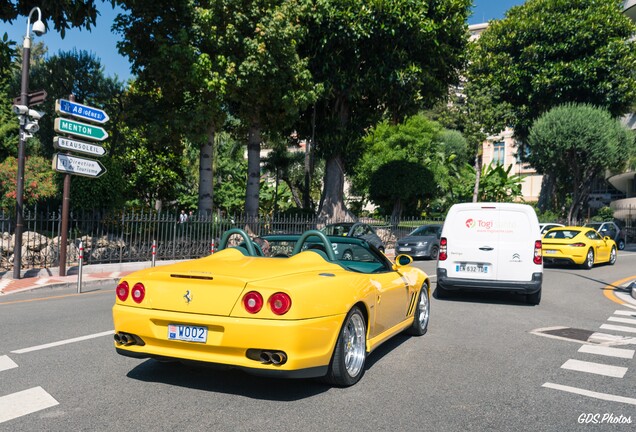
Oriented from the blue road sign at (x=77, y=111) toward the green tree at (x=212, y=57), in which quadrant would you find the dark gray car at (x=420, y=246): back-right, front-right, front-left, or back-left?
front-right

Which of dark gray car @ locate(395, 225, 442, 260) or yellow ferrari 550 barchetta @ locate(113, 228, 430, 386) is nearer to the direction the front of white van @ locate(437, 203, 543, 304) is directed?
the dark gray car

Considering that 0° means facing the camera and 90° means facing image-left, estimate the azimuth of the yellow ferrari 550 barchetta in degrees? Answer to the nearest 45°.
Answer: approximately 225°

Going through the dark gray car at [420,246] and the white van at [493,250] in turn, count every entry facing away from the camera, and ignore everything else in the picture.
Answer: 1

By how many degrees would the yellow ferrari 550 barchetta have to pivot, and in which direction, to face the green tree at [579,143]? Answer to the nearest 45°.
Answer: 0° — it already faces it

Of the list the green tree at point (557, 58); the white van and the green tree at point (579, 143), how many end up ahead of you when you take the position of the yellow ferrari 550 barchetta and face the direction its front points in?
3

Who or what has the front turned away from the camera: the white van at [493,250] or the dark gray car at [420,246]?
the white van

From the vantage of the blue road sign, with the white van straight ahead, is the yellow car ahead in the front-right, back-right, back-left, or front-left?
front-left

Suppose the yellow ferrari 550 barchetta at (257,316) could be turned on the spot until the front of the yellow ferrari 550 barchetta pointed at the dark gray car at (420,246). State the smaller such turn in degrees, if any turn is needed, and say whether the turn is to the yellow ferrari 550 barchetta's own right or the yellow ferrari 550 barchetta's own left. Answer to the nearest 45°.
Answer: approximately 45° to the yellow ferrari 550 barchetta's own left

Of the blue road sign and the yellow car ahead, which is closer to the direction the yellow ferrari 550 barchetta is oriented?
the yellow car ahead

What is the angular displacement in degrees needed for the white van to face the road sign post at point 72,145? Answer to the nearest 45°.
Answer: approximately 90° to its left

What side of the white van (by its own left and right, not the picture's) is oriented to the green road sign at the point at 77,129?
left

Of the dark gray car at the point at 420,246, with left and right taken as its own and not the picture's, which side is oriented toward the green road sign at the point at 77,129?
front

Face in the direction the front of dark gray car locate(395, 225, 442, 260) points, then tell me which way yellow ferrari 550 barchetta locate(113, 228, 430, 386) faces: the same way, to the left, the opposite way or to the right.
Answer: the opposite way

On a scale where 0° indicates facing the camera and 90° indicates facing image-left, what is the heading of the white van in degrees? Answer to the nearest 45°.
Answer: approximately 180°
